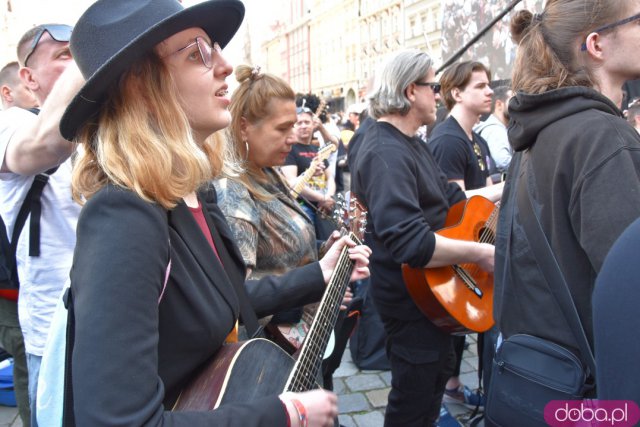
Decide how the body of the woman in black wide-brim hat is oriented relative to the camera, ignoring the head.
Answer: to the viewer's right

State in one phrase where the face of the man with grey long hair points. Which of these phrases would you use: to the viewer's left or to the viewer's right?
to the viewer's right

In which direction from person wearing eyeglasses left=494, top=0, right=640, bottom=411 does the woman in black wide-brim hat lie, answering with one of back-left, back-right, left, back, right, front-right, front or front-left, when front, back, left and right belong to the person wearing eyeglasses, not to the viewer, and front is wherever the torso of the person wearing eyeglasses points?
back

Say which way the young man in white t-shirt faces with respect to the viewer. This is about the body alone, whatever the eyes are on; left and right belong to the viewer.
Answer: facing to the right of the viewer

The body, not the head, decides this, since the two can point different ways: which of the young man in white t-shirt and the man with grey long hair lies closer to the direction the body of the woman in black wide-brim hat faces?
the man with grey long hair

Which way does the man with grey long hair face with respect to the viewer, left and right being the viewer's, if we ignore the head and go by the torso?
facing to the right of the viewer

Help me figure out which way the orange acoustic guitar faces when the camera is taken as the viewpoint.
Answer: facing the viewer and to the right of the viewer

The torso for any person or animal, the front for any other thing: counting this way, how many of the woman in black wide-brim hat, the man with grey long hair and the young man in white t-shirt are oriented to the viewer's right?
3

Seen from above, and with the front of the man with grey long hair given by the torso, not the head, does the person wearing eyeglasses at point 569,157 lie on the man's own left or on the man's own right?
on the man's own right

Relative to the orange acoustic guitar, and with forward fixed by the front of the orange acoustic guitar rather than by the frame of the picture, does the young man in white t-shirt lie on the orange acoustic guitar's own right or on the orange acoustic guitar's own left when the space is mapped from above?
on the orange acoustic guitar's own right

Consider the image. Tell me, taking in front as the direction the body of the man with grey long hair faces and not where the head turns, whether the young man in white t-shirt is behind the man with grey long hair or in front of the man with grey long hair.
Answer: behind

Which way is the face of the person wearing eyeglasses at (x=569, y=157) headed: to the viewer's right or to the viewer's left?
to the viewer's right
